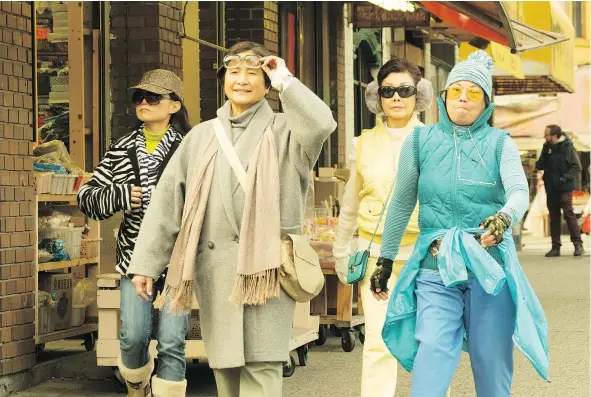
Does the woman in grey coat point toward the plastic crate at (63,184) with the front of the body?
no

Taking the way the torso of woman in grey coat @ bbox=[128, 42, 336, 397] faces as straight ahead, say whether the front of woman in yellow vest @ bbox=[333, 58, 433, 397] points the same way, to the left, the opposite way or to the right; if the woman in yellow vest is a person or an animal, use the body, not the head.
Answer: the same way

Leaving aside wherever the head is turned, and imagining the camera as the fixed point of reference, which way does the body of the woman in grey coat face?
toward the camera

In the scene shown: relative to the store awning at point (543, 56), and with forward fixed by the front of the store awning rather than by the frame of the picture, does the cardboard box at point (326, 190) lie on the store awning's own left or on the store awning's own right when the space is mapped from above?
on the store awning's own right

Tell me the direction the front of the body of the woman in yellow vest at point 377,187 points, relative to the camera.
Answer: toward the camera

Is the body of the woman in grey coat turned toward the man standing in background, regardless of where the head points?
no

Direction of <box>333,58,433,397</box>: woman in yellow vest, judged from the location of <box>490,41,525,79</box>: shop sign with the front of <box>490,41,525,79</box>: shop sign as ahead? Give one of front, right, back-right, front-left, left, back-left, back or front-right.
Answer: front-right

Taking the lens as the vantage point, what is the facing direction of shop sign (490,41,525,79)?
facing the viewer and to the right of the viewer

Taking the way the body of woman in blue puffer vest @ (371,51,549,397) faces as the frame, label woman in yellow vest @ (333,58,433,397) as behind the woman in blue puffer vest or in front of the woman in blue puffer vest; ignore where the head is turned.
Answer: behind

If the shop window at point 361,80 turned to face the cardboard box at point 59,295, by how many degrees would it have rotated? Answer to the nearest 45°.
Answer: approximately 45° to its right

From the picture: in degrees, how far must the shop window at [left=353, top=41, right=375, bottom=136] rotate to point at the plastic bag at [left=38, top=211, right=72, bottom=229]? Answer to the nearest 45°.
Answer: approximately 45° to its right
